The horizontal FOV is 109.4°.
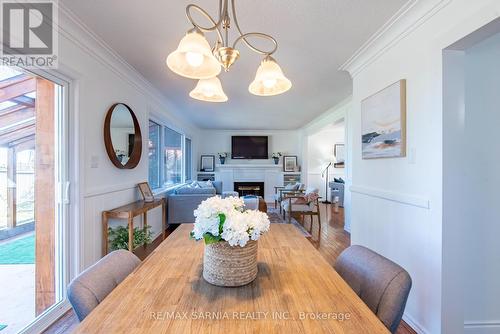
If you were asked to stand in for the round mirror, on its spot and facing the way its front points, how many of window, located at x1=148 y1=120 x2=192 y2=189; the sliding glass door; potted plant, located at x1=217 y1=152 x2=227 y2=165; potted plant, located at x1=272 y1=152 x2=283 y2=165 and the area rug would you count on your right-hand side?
1

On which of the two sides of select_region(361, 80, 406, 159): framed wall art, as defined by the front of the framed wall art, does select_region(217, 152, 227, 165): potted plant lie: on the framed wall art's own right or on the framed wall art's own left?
on the framed wall art's own right

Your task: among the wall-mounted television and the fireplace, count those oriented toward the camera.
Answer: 2

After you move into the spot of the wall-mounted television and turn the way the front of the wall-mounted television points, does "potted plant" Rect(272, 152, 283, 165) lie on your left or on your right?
on your left

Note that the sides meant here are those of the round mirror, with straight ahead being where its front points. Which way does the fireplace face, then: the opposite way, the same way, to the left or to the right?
to the right

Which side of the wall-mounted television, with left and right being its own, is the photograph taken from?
front

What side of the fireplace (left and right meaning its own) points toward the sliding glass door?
front

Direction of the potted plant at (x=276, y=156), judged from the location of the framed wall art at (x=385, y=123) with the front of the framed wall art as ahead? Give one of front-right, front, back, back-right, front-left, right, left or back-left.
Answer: right

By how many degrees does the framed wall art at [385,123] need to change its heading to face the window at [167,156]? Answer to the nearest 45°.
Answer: approximately 45° to its right

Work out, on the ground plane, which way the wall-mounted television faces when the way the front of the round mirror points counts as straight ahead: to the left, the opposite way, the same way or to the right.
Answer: to the right

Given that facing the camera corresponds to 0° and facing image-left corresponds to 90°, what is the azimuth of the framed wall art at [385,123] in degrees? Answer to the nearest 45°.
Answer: approximately 45°

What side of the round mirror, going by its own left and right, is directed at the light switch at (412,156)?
front

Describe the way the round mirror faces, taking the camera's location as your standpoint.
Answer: facing the viewer and to the right of the viewer

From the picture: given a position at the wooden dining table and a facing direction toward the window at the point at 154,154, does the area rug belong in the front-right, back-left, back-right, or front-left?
front-right

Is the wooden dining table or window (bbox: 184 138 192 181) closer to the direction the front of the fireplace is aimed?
the wooden dining table

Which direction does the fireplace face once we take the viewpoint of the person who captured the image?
facing the viewer

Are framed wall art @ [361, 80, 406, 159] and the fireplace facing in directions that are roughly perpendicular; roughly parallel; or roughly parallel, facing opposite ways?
roughly perpendicular
